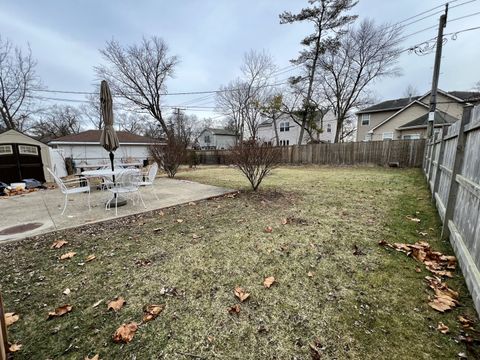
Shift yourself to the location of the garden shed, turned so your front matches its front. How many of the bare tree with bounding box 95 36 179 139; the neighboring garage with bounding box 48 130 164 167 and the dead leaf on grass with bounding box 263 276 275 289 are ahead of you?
1

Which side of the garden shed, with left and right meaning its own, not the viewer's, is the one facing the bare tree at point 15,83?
back

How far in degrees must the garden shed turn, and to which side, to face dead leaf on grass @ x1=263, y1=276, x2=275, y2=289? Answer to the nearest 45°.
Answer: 0° — it already faces it

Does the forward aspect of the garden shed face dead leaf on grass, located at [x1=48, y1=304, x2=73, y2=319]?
yes

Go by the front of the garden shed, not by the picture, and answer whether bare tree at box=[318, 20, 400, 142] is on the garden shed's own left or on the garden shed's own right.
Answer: on the garden shed's own left

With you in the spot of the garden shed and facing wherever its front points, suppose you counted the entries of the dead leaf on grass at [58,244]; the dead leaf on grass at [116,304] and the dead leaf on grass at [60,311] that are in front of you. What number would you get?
3

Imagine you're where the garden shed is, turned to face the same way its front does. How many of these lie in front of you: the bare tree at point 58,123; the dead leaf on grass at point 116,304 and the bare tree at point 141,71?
1

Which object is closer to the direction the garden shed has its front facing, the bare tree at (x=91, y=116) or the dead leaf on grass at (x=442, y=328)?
the dead leaf on grass

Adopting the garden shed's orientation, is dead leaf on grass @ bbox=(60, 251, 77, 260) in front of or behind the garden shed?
in front

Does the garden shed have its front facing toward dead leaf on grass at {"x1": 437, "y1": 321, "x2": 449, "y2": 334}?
yes

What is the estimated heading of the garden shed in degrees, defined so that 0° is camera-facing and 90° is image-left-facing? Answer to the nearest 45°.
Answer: approximately 0°

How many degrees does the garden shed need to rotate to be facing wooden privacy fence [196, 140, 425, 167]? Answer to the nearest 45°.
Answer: approximately 45° to its left

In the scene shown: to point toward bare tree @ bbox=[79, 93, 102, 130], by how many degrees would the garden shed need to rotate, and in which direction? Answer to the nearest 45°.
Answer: approximately 180°

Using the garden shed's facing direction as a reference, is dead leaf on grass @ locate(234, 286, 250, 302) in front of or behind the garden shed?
in front
